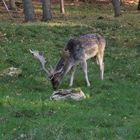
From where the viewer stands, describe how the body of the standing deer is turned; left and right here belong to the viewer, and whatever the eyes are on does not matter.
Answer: facing the viewer and to the left of the viewer
